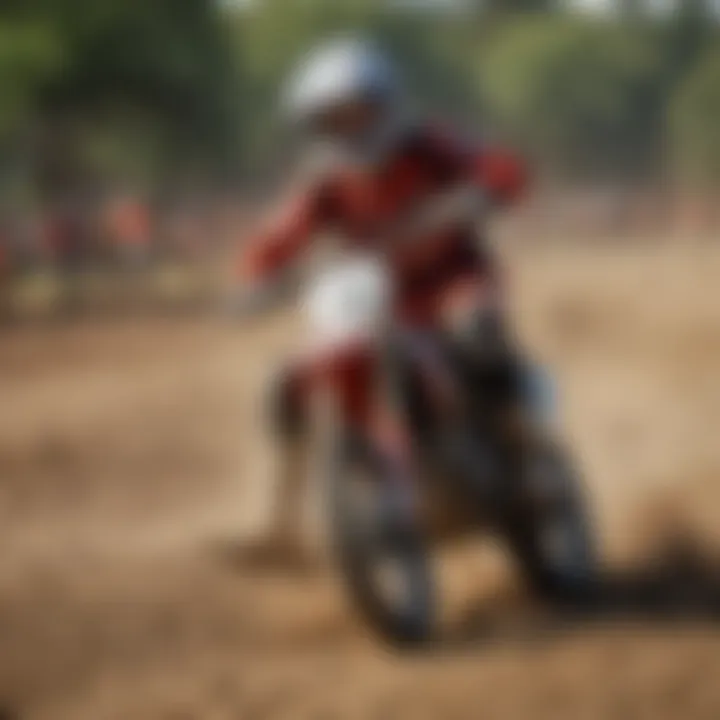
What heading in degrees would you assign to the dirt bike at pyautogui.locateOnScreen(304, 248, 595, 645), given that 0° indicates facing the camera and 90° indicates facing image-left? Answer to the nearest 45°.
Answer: approximately 45°
